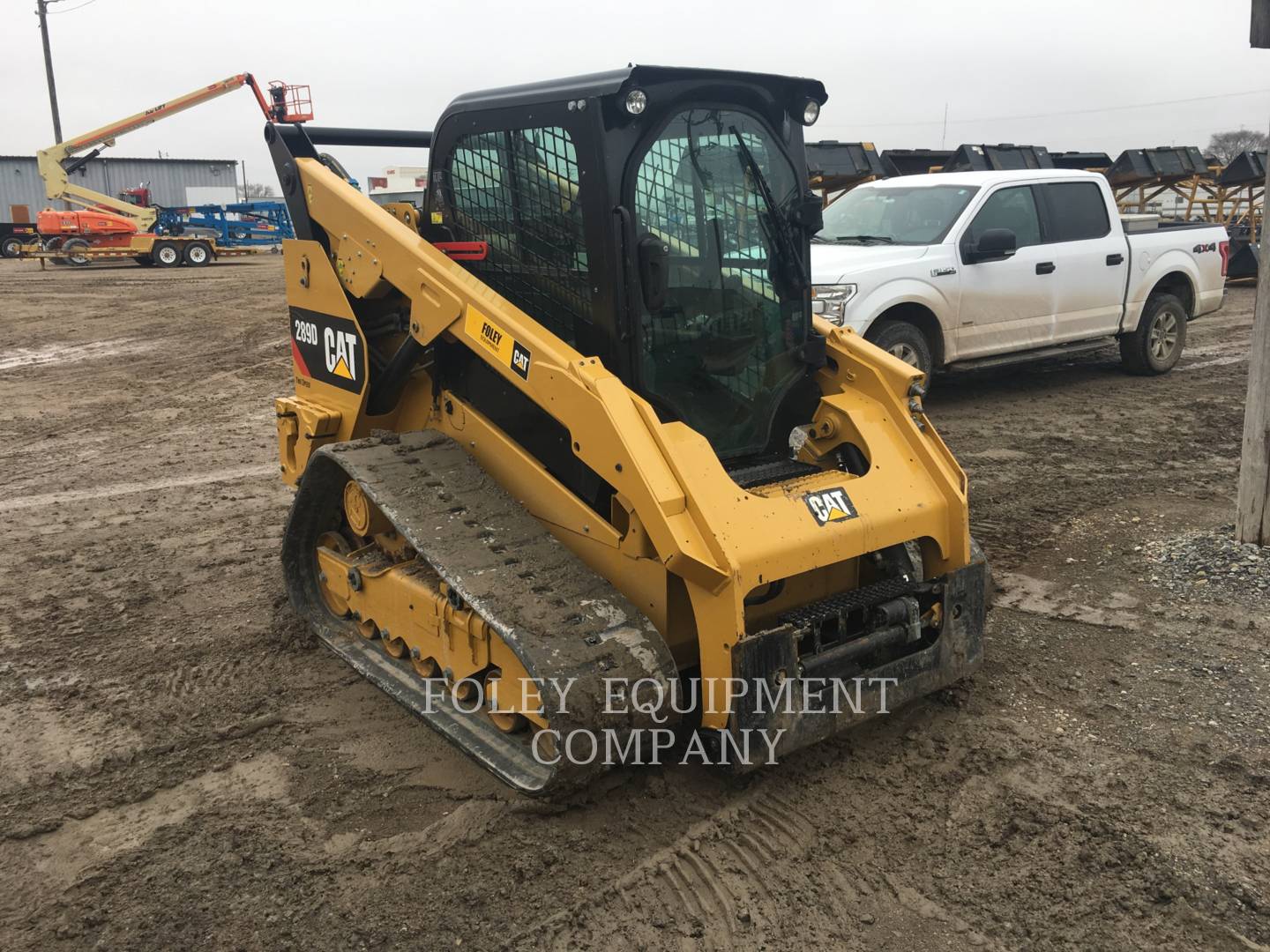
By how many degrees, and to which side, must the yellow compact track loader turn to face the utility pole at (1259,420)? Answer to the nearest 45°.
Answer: approximately 90° to its left

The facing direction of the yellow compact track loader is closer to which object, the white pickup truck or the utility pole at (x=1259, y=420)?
the utility pole

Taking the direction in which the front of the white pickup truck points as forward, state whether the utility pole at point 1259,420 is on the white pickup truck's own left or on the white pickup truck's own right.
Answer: on the white pickup truck's own left

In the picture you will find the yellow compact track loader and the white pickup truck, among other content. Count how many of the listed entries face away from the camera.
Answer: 0

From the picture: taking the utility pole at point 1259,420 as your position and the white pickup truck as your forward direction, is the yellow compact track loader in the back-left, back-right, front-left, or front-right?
back-left

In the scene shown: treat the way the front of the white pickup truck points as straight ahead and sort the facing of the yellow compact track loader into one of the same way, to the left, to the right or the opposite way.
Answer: to the left
